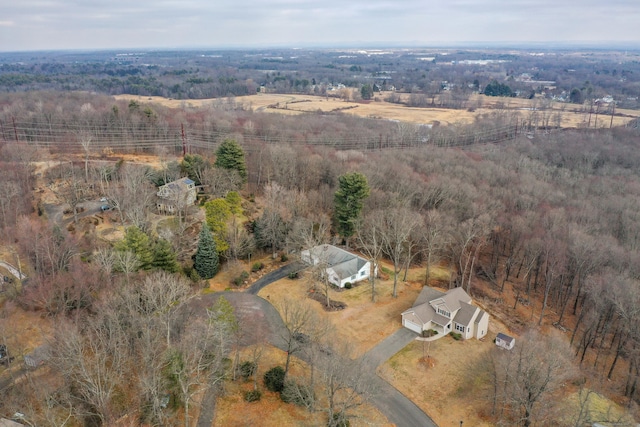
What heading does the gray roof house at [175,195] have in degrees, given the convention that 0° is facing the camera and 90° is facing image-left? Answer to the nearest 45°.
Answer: approximately 45°

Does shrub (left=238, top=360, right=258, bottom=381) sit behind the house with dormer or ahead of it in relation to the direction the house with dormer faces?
ahead

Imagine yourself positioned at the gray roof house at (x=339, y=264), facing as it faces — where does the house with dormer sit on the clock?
The house with dormer is roughly at 9 o'clock from the gray roof house.

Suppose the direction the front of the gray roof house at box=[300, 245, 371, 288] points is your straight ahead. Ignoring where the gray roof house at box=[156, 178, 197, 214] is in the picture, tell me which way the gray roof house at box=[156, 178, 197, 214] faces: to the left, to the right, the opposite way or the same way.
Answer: the same way

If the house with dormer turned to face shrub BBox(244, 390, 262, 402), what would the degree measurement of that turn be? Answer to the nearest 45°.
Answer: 0° — it already faces it

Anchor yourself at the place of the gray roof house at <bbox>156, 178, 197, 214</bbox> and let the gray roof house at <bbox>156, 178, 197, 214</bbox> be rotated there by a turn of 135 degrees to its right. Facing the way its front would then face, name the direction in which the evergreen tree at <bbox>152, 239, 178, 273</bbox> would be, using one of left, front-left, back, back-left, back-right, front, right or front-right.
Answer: back

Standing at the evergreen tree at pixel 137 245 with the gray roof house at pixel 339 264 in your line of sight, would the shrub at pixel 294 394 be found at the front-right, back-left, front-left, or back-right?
front-right

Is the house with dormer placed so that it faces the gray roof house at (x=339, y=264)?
no

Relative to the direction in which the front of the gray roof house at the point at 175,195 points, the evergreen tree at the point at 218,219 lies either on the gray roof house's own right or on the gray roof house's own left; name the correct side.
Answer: on the gray roof house's own left

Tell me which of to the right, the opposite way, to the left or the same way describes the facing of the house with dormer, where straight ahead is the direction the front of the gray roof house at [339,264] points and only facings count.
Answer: the same way

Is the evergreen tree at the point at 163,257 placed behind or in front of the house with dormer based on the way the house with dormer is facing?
in front

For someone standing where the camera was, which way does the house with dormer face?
facing the viewer and to the left of the viewer

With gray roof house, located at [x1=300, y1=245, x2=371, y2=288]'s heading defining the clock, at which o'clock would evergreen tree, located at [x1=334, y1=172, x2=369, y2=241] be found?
The evergreen tree is roughly at 5 o'clock from the gray roof house.

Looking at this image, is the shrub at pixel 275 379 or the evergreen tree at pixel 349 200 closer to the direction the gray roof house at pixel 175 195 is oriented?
the shrub

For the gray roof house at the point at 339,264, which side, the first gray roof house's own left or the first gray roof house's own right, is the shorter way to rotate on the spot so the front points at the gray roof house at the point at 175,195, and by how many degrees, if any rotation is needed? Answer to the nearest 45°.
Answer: approximately 90° to the first gray roof house's own right

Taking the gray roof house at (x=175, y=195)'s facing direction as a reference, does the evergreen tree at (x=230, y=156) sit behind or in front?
behind

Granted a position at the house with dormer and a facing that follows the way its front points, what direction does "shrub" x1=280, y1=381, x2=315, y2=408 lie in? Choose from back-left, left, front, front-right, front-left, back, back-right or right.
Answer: front

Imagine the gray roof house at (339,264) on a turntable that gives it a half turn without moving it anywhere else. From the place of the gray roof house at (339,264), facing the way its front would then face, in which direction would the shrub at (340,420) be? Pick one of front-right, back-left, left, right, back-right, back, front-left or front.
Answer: back-right
